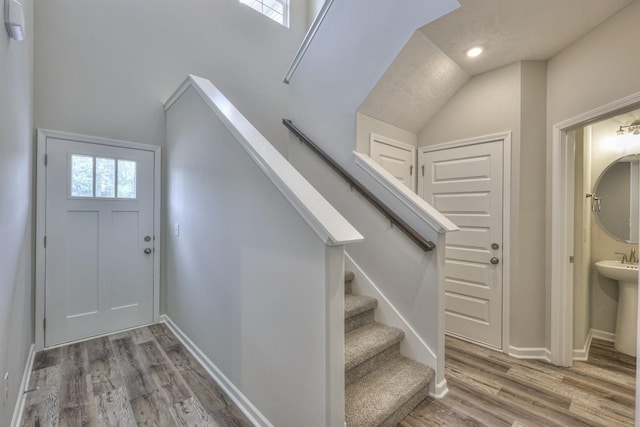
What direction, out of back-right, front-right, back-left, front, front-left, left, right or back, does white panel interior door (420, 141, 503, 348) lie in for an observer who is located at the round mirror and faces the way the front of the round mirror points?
front-right

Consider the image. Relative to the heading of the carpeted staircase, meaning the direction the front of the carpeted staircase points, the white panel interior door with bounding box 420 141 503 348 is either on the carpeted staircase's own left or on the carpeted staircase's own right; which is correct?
on the carpeted staircase's own left

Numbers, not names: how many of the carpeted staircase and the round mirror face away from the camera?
0

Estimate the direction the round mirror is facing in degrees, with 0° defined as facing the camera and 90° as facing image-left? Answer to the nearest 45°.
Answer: approximately 0°

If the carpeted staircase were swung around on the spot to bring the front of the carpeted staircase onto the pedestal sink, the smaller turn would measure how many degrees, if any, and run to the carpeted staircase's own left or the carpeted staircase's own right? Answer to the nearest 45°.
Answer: approximately 90° to the carpeted staircase's own left

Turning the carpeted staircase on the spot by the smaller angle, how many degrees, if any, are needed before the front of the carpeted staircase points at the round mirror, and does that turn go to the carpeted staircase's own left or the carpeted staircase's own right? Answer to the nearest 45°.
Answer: approximately 90° to the carpeted staircase's own left

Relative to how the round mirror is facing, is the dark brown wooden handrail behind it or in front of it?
in front

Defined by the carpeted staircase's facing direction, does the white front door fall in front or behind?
behind

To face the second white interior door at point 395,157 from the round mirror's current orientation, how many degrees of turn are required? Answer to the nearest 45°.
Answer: approximately 45° to its right
